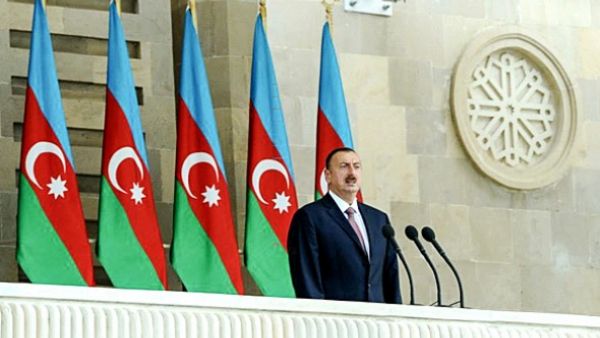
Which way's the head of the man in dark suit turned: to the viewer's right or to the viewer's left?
to the viewer's right

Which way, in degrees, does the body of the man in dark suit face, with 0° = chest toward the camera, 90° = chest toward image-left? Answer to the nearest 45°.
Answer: approximately 315°

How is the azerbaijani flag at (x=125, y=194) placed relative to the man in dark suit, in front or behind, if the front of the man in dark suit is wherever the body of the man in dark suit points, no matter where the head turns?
behind

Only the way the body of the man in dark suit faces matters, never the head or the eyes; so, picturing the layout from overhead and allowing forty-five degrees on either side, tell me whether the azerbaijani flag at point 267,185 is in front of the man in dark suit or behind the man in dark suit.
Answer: behind
